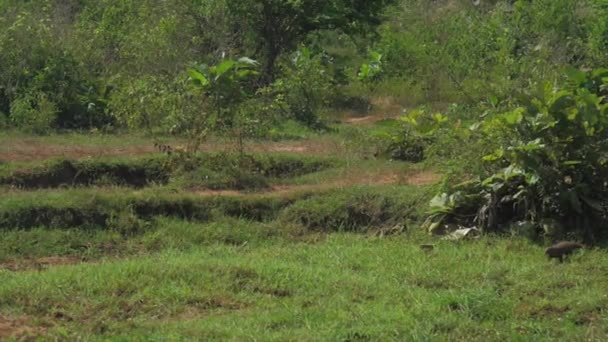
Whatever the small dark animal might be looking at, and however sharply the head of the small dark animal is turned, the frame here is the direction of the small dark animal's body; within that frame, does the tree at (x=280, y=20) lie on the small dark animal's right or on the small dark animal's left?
on the small dark animal's right

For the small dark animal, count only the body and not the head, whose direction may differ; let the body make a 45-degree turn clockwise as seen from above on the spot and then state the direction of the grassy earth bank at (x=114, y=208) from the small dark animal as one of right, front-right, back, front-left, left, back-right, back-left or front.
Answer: front-left

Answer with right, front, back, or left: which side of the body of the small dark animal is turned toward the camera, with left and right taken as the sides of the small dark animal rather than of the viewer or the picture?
left

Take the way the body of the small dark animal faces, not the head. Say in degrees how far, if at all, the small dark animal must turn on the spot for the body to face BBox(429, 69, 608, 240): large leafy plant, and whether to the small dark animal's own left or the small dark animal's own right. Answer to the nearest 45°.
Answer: approximately 90° to the small dark animal's own right

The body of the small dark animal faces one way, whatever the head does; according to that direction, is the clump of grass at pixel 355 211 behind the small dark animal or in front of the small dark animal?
in front

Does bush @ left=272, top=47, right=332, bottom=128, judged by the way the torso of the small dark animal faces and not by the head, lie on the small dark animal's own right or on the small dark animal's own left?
on the small dark animal's own right

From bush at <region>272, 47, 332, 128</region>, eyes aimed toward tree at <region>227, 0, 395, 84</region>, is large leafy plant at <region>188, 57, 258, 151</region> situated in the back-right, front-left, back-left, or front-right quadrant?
back-left
